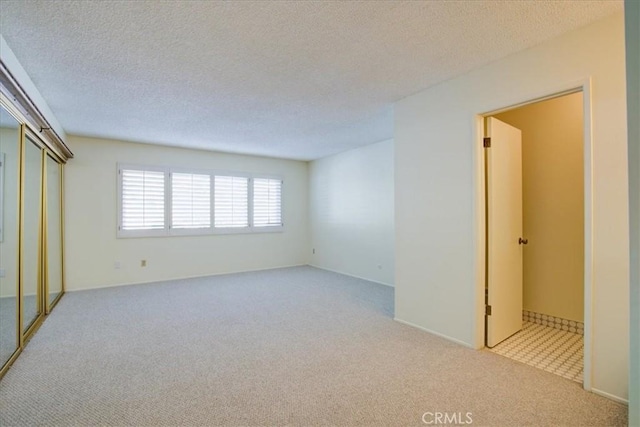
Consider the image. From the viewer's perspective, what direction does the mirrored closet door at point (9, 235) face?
to the viewer's right

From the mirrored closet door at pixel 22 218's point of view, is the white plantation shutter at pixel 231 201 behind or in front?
in front

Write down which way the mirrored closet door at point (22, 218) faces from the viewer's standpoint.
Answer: facing to the right of the viewer

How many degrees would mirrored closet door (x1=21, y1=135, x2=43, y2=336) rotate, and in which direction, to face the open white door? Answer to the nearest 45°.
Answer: approximately 45° to its right

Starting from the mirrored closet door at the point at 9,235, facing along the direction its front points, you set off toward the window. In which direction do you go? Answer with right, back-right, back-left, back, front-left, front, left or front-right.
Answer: front-left

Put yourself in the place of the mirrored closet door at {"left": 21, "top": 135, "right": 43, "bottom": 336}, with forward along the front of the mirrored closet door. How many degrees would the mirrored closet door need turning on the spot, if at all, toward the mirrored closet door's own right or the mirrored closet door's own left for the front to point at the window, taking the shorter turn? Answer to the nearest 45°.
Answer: approximately 45° to the mirrored closet door's own left

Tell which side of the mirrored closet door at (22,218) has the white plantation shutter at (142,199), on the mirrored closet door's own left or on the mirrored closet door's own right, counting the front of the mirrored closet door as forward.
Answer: on the mirrored closet door's own left

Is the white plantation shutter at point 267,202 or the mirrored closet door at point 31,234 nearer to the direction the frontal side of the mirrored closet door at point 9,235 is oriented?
the white plantation shutter

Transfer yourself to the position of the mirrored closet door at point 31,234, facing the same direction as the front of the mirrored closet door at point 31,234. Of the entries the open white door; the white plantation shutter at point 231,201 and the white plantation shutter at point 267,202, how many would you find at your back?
0

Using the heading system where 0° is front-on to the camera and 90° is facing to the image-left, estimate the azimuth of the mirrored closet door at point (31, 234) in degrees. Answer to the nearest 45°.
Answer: approximately 270°

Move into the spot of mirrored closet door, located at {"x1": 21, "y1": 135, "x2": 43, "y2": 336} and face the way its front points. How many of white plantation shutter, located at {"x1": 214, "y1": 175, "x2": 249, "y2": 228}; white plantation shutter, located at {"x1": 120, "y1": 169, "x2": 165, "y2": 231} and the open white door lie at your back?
0

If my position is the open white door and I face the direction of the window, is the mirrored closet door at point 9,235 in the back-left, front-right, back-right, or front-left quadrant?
front-left

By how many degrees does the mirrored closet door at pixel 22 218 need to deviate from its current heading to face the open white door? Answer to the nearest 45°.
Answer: approximately 45° to its right

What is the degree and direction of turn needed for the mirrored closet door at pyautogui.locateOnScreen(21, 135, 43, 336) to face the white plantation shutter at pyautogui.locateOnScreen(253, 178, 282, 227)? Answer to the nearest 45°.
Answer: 0° — it already faces it

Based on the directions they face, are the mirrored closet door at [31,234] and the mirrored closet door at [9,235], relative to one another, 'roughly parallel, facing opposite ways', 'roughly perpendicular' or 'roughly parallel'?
roughly parallel
